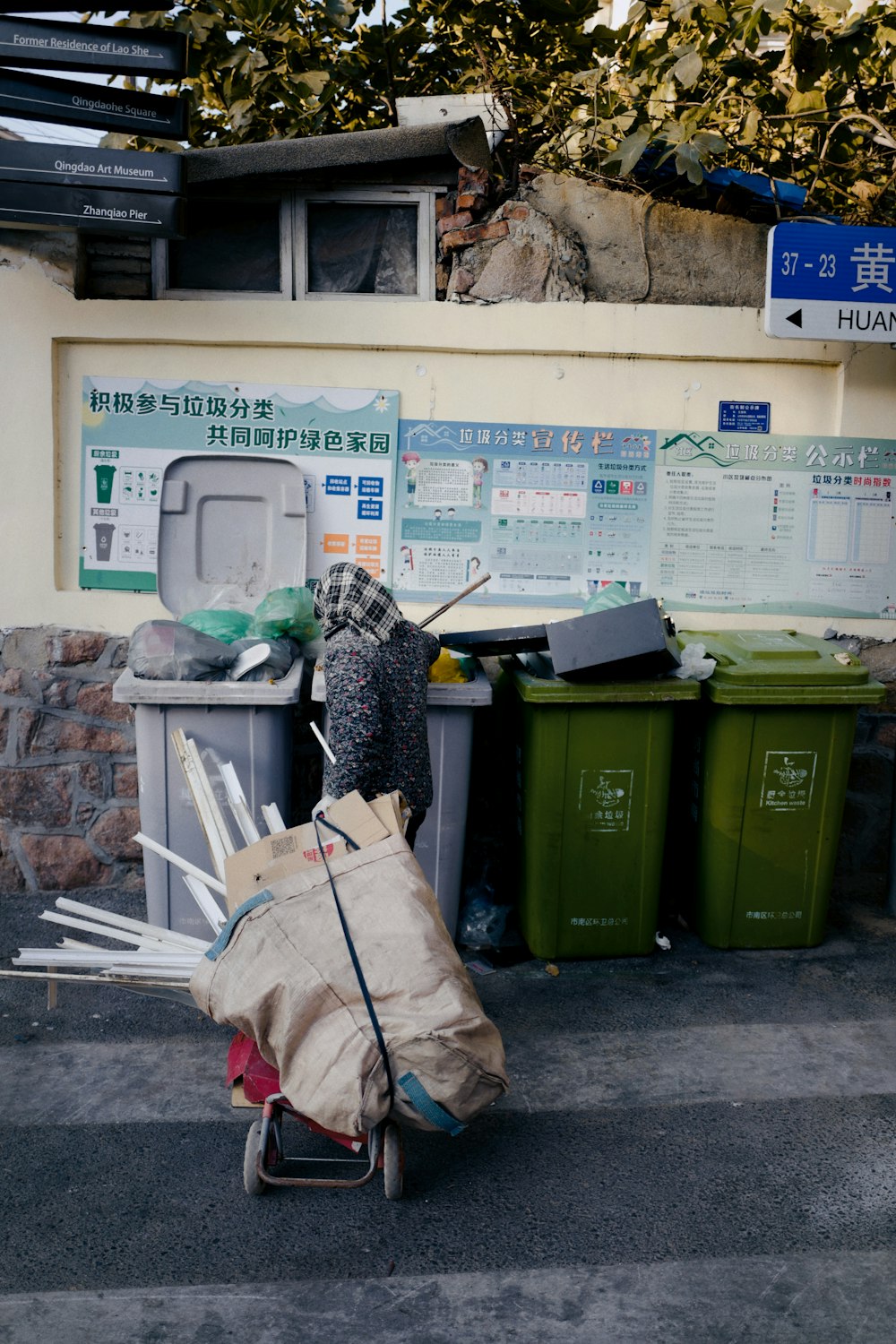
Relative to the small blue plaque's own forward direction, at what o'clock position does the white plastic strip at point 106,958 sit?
The white plastic strip is roughly at 1 o'clock from the small blue plaque.

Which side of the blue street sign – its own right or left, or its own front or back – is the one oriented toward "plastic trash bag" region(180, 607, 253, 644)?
right

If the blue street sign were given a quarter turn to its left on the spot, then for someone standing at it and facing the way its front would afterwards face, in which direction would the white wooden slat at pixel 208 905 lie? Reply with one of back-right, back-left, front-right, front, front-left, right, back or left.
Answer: back-right

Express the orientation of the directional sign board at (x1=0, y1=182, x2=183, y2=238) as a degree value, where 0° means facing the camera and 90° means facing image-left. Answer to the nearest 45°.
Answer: approximately 0°

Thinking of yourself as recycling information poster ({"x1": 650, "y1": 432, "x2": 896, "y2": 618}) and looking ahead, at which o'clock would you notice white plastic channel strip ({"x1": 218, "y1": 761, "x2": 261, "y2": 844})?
The white plastic channel strip is roughly at 1 o'clock from the recycling information poster.

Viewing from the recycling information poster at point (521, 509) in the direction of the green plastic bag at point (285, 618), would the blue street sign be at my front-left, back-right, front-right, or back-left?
back-left

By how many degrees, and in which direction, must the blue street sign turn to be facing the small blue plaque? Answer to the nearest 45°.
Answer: approximately 135° to its right

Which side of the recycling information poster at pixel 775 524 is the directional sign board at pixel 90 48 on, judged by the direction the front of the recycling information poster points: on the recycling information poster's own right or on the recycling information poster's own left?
on the recycling information poster's own right

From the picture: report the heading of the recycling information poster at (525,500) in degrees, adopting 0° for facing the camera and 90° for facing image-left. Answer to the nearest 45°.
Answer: approximately 0°
